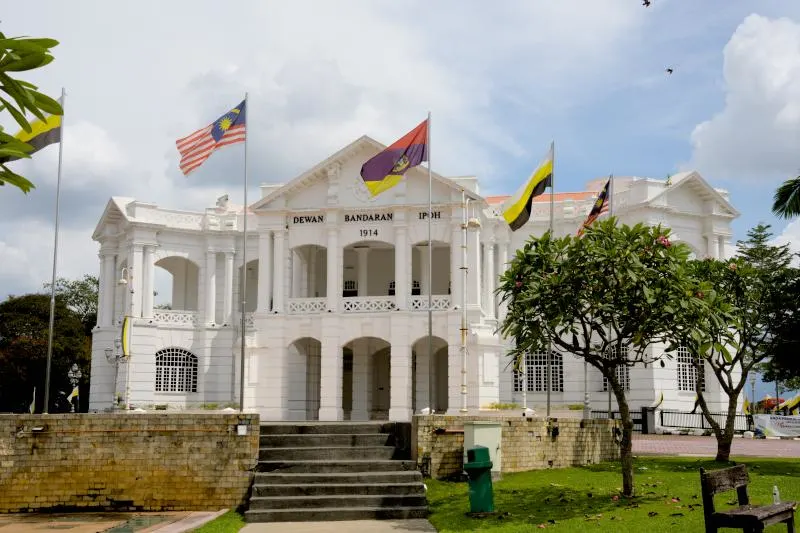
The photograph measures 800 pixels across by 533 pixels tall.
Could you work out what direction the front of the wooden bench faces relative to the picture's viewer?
facing the viewer and to the right of the viewer

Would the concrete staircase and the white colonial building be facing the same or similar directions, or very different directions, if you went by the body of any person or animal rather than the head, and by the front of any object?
same or similar directions

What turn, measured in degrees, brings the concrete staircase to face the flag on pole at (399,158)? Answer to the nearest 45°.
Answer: approximately 180°

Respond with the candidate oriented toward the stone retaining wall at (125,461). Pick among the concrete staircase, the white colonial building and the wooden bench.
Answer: the white colonial building

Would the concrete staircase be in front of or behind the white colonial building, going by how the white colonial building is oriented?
in front

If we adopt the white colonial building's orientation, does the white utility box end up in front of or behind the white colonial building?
in front

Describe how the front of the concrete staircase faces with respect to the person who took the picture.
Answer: facing the viewer

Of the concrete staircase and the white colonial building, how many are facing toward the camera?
2

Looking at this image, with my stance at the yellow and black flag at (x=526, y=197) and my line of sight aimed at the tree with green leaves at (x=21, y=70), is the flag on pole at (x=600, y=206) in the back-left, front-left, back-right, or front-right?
back-left

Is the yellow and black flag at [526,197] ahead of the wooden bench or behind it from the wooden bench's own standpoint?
behind

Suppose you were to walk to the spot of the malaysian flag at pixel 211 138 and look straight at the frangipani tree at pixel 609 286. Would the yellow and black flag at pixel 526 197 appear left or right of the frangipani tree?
left

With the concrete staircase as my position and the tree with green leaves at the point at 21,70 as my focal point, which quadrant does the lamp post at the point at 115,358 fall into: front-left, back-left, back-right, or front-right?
back-right

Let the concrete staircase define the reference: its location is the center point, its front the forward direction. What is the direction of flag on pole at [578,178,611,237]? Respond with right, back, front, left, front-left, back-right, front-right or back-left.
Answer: back-left

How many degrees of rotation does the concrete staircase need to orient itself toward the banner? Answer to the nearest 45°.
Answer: approximately 135° to its left

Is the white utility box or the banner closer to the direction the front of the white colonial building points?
the white utility box

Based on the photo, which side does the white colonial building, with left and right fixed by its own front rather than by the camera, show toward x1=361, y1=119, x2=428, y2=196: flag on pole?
front

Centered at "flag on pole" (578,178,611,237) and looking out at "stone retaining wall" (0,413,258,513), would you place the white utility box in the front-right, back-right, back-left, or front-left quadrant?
front-left
